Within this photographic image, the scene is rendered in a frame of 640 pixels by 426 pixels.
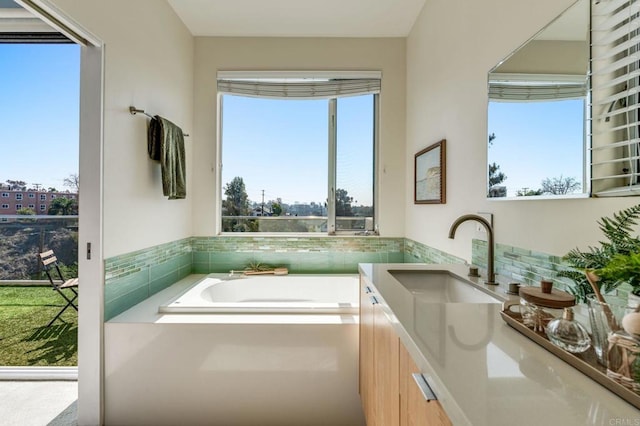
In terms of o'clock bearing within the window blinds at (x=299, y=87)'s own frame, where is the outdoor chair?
The outdoor chair is roughly at 3 o'clock from the window blinds.

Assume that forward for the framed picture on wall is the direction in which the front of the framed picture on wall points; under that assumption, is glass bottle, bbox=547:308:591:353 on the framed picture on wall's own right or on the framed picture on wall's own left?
on the framed picture on wall's own left

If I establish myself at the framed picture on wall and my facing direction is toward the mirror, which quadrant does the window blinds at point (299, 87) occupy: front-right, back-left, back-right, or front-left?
back-right

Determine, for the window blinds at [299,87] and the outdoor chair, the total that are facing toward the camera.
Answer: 1

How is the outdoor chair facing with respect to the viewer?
to the viewer's right

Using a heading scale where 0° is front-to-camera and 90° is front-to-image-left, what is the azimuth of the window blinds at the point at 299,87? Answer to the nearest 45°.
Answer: approximately 0°

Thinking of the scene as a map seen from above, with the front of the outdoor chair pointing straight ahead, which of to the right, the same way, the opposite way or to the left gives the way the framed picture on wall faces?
the opposite way

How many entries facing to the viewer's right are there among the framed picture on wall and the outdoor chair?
1
